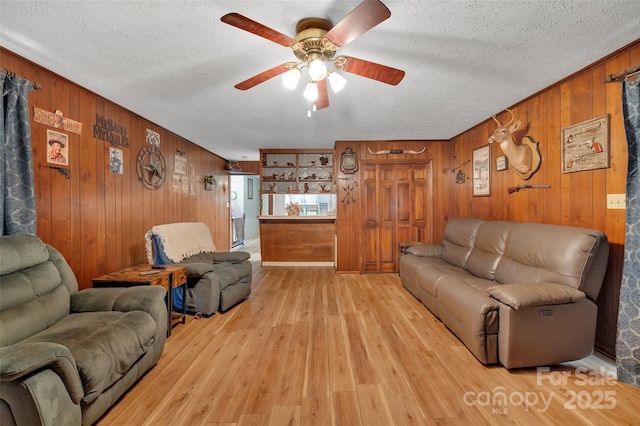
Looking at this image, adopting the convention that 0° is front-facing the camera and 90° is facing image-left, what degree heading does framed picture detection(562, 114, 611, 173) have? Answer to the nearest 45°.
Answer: approximately 45°

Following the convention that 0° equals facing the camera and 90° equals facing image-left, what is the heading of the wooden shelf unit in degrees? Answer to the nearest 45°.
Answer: approximately 0°

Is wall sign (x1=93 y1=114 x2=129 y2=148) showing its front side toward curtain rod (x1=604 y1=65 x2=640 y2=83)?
yes

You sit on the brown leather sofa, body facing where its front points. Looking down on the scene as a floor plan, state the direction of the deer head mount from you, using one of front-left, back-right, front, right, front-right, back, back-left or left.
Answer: back-right

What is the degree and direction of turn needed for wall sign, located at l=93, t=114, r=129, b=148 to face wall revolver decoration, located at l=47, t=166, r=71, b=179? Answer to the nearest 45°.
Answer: approximately 90° to its right

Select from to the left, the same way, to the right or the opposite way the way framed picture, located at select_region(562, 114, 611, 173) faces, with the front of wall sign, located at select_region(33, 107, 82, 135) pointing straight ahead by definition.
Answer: the opposite way

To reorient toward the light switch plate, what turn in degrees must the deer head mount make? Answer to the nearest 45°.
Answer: approximately 90° to its left

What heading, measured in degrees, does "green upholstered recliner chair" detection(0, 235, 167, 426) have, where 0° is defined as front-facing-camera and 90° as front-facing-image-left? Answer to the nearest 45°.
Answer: approximately 315°

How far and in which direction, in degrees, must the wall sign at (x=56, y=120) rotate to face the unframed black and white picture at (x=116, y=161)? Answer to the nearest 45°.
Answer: approximately 90° to its left

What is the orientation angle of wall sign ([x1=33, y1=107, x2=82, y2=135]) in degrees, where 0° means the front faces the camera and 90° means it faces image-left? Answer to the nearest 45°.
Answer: approximately 315°
